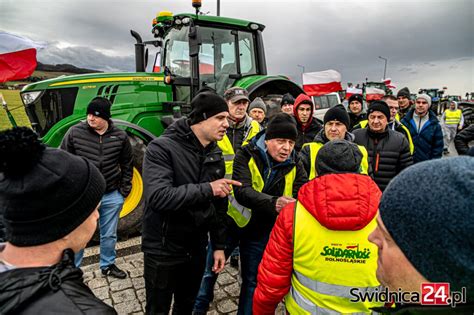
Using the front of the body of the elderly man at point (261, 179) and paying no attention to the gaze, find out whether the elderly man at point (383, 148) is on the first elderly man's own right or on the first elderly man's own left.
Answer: on the first elderly man's own left
